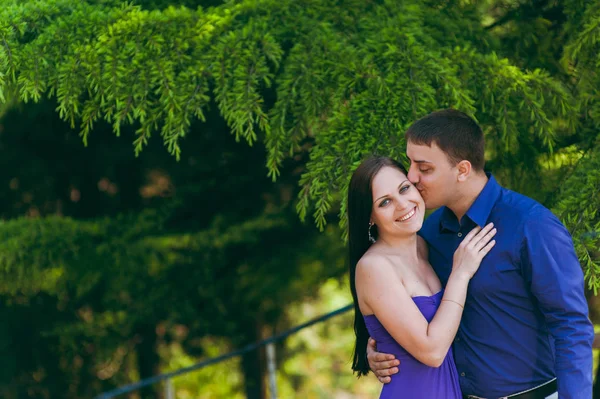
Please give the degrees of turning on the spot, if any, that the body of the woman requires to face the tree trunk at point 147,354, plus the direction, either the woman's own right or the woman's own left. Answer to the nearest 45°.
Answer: approximately 180°

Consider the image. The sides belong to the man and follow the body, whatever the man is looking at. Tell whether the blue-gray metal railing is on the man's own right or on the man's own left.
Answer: on the man's own right

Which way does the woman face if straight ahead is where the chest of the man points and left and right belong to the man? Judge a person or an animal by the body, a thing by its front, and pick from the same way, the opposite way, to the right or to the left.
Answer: to the left

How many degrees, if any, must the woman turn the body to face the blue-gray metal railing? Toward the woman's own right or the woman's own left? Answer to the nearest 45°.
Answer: approximately 180°

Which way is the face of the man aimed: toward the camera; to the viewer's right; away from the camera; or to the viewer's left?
to the viewer's left

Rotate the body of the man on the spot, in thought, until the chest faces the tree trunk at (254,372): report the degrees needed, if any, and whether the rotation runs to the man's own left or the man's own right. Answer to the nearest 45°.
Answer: approximately 90° to the man's own right

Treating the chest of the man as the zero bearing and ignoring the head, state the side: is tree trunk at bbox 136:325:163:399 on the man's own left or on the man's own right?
on the man's own right

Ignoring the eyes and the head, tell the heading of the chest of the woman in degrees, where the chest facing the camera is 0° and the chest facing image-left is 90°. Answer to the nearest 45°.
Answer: approximately 315°

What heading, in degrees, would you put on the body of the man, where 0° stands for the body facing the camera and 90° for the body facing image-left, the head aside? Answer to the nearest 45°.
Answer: approximately 45°
